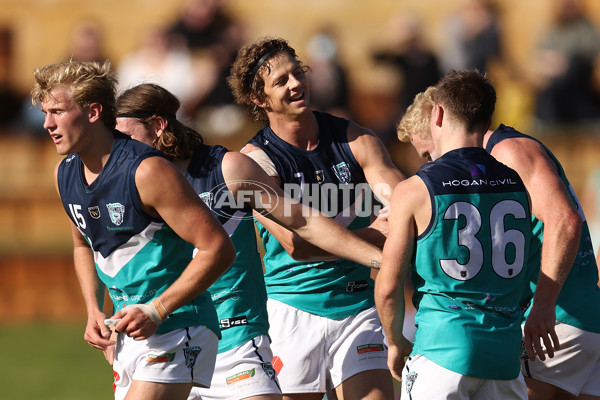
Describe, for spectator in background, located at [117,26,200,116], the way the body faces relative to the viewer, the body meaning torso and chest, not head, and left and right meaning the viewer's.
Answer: facing the viewer

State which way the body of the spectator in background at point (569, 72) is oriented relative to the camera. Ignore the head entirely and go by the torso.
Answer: toward the camera

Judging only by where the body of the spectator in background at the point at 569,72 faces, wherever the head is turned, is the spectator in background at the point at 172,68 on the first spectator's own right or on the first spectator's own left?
on the first spectator's own right

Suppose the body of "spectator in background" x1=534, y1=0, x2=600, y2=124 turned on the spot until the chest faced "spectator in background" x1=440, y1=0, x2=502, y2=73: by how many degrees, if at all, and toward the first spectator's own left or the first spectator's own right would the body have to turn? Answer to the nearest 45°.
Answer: approximately 90° to the first spectator's own right

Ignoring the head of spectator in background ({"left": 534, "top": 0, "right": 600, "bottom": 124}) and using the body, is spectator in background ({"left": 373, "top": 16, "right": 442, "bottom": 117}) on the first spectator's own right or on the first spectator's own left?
on the first spectator's own right

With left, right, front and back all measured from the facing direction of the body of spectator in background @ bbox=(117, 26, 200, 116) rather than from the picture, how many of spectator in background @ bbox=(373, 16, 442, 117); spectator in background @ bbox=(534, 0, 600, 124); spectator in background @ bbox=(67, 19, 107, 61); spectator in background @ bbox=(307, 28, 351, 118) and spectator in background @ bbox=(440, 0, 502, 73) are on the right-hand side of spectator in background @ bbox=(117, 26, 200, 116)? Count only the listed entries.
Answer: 1

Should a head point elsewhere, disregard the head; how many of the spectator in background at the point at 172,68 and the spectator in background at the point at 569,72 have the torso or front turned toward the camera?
2

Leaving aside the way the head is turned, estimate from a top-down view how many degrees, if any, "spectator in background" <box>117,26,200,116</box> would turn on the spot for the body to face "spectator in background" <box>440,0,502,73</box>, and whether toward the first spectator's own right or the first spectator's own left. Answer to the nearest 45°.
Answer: approximately 90° to the first spectator's own left

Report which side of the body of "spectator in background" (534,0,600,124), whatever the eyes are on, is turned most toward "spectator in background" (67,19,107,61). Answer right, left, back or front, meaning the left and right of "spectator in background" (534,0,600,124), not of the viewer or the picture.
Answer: right
